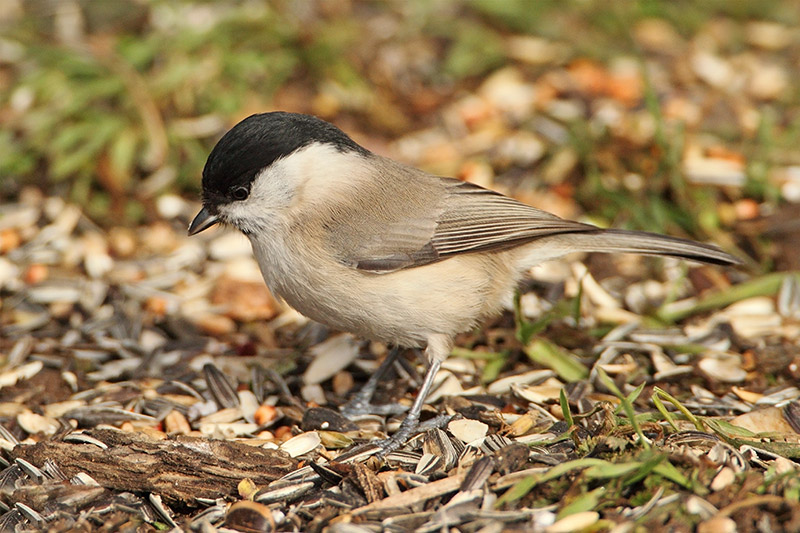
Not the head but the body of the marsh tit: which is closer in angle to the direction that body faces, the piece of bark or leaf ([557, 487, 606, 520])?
the piece of bark

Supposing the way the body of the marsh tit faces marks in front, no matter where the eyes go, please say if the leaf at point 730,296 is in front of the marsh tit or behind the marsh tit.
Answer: behind

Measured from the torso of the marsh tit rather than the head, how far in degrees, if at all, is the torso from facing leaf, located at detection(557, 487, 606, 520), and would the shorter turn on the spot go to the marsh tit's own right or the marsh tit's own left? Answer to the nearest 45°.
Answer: approximately 135° to the marsh tit's own left

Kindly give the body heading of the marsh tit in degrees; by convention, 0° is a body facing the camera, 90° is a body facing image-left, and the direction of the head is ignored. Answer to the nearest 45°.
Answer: approximately 90°

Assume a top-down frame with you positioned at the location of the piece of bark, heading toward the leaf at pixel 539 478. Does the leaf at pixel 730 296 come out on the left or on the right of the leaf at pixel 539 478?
left

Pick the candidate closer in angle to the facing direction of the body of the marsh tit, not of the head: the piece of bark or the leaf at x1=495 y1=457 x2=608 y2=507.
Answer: the piece of bark

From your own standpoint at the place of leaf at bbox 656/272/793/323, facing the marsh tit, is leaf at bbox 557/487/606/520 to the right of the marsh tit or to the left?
left

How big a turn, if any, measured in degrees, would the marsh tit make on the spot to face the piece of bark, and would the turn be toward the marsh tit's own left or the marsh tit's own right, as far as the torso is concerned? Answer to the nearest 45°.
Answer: approximately 45° to the marsh tit's own left
